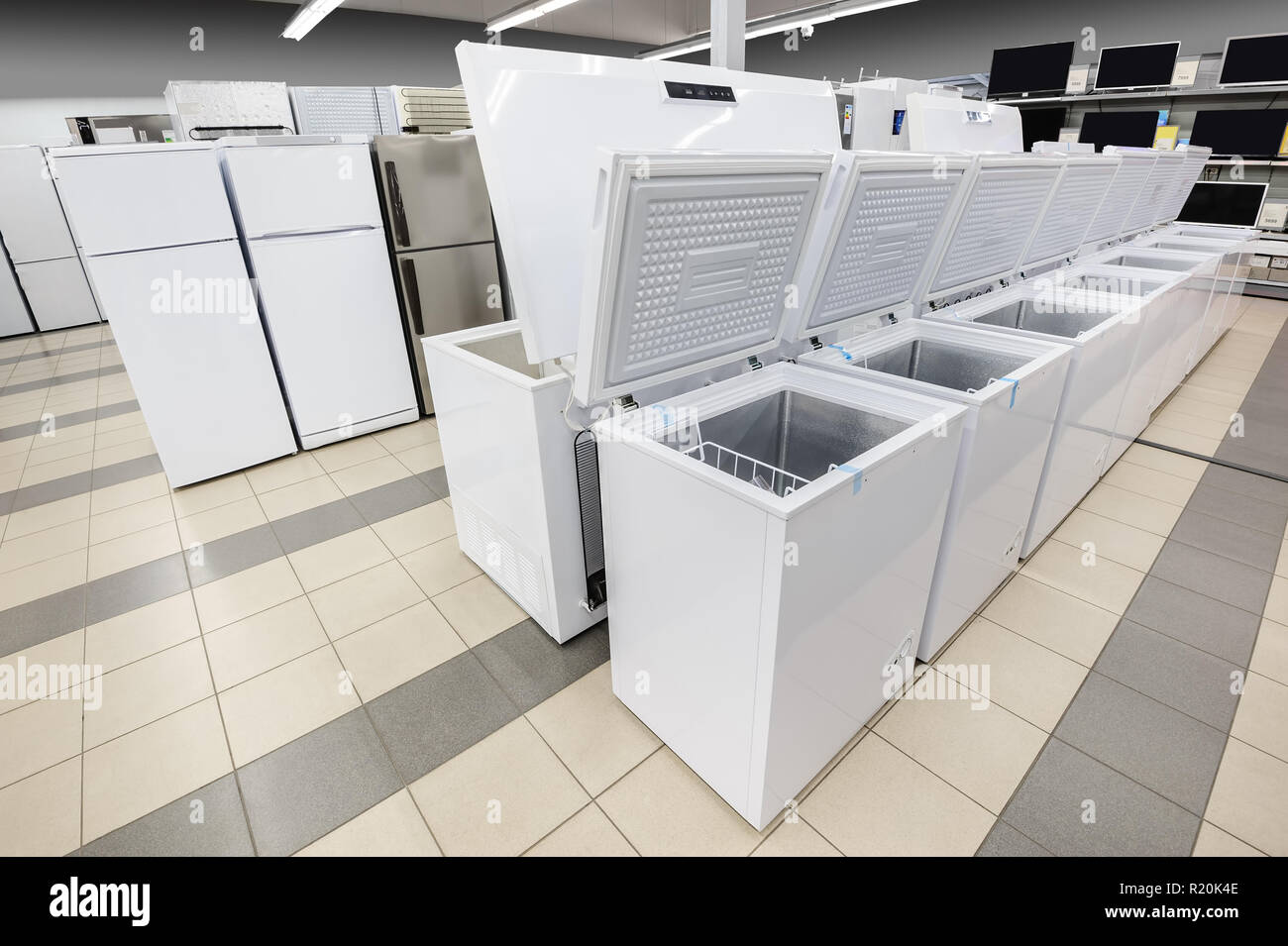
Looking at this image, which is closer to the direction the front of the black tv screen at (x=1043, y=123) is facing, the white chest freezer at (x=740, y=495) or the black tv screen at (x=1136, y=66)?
the white chest freezer

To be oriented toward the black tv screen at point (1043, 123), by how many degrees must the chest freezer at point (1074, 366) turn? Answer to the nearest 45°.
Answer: approximately 135° to its left

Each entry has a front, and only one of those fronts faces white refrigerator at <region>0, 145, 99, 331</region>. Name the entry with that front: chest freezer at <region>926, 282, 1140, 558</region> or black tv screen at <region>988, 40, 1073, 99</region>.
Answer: the black tv screen

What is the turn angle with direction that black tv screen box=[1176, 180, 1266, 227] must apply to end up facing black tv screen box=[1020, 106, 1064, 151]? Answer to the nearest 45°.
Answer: approximately 90° to its right

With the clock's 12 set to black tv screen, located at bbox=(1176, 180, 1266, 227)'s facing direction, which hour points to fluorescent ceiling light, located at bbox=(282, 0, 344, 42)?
The fluorescent ceiling light is roughly at 2 o'clock from the black tv screen.

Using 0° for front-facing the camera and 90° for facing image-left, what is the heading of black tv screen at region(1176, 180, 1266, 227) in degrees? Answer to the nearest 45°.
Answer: approximately 0°

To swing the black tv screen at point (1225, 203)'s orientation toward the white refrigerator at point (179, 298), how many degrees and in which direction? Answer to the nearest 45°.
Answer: approximately 45° to its right

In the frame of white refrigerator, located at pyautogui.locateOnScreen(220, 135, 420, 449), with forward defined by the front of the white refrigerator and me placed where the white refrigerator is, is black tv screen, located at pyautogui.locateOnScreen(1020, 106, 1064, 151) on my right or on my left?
on my left

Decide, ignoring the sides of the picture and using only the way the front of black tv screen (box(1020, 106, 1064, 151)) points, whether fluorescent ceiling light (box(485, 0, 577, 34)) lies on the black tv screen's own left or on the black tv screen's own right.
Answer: on the black tv screen's own right

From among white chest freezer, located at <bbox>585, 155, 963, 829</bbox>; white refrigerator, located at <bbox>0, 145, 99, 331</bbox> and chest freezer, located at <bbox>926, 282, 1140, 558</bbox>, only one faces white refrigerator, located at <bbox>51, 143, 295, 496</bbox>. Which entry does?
white refrigerator, located at <bbox>0, 145, 99, 331</bbox>
